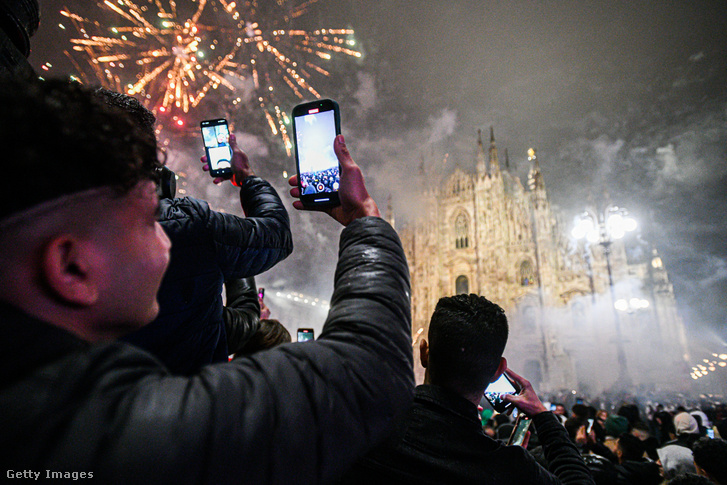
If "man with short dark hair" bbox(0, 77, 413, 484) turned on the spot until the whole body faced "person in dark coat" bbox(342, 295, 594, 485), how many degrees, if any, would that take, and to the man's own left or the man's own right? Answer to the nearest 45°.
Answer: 0° — they already face them

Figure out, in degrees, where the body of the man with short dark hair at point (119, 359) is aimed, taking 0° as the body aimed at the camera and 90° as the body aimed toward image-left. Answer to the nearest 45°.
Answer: approximately 225°

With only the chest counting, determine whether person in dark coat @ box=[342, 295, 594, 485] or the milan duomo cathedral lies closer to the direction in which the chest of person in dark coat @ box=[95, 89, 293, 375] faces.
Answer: the milan duomo cathedral

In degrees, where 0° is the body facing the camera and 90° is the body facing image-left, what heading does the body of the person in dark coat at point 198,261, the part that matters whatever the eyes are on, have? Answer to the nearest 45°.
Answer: approximately 225°

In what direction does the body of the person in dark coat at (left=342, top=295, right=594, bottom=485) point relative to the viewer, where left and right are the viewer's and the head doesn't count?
facing away from the viewer

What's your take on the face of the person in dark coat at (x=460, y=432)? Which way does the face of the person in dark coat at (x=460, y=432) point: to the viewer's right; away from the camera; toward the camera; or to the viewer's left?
away from the camera

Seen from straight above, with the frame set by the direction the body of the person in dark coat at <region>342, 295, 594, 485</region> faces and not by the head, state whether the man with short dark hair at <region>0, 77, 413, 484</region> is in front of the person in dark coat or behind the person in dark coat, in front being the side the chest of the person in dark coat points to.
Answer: behind
